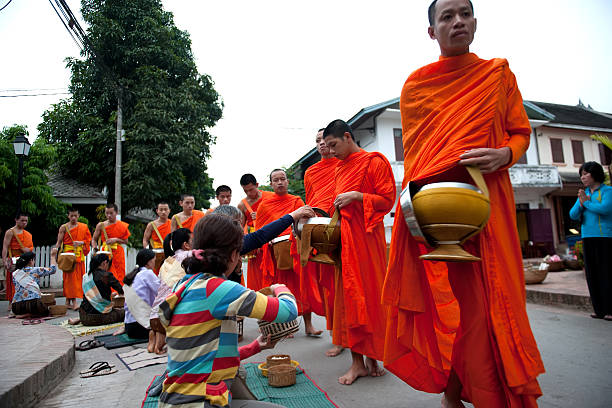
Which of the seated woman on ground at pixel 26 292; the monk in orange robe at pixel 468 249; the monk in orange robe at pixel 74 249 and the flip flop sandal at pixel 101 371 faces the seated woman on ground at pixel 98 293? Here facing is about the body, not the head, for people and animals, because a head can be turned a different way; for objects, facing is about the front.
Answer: the monk in orange robe at pixel 74 249

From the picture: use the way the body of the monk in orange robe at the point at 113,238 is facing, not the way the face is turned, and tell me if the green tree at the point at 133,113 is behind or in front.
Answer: behind

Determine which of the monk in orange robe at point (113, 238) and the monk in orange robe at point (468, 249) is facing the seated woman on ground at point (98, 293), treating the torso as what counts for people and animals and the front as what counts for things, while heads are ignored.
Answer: the monk in orange robe at point (113, 238)

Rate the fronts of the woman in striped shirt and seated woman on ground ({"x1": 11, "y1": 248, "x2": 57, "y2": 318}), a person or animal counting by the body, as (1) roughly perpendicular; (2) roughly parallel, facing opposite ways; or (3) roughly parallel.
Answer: roughly parallel

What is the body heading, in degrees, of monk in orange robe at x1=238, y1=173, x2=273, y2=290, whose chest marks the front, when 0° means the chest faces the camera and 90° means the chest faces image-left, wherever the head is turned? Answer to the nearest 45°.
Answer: approximately 45°

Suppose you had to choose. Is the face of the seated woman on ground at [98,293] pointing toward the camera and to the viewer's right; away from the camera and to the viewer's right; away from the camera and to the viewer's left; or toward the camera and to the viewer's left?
away from the camera and to the viewer's right

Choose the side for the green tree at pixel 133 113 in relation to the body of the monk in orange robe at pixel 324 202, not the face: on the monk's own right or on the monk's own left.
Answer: on the monk's own right

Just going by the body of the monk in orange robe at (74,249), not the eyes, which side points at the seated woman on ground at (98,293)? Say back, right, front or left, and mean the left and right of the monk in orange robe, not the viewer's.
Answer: front

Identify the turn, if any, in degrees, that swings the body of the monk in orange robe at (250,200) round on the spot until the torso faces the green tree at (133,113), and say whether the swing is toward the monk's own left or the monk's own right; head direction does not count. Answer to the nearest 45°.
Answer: approximately 90° to the monk's own right

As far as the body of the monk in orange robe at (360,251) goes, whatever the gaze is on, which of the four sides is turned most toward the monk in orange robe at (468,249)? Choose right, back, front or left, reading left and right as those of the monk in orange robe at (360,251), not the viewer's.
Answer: left

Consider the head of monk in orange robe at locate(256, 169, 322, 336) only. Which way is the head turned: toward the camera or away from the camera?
toward the camera

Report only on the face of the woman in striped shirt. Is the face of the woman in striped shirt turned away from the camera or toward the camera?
away from the camera

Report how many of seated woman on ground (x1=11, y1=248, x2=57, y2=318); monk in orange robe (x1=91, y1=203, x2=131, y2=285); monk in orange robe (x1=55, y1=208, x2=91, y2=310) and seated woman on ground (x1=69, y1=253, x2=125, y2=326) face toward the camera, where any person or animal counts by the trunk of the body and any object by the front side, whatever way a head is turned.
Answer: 2

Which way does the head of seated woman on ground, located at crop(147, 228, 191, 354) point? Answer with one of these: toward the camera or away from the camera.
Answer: away from the camera

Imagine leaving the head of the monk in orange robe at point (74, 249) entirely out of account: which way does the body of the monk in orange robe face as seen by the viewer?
toward the camera

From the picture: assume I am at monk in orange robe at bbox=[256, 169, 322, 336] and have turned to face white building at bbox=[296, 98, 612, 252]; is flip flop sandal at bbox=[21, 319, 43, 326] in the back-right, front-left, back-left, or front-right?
back-left

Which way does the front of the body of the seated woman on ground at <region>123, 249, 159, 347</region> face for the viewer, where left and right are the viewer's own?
facing away from the viewer and to the right of the viewer
